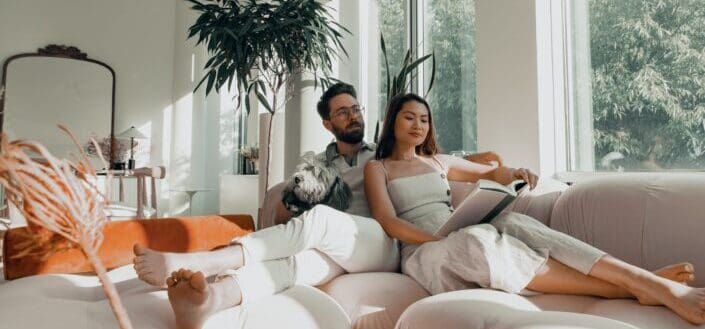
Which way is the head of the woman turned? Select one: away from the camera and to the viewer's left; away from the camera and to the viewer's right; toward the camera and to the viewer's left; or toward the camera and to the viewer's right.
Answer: toward the camera and to the viewer's right

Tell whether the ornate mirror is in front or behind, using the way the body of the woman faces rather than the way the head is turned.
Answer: behind

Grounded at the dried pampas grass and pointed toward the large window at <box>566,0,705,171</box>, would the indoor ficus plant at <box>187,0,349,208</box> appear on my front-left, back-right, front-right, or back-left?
front-left

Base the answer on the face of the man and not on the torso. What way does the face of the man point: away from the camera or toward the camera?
toward the camera

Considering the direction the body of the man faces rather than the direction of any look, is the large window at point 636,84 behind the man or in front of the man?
behind

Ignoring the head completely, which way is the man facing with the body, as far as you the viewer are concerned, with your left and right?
facing the viewer and to the left of the viewer

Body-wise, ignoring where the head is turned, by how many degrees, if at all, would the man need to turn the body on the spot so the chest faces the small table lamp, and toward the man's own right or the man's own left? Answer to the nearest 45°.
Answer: approximately 90° to the man's own right

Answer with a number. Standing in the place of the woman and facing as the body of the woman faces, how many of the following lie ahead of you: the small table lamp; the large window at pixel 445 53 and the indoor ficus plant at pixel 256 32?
0

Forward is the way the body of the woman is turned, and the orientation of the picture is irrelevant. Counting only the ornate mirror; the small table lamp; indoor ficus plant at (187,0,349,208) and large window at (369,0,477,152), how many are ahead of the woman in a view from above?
0

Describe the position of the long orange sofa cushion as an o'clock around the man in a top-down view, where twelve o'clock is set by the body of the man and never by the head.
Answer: The long orange sofa cushion is roughly at 2 o'clock from the man.

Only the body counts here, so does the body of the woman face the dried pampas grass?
no

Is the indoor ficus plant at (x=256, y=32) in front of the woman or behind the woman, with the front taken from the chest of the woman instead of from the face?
behind

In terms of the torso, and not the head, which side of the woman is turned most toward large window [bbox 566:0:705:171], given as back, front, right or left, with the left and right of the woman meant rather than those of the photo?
left

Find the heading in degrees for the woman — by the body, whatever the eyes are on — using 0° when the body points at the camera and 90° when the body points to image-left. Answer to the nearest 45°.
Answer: approximately 315°

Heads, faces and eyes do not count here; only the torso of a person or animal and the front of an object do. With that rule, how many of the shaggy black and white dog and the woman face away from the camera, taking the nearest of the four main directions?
0

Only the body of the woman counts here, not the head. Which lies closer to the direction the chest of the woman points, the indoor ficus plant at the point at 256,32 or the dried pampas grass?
the dried pampas grass
